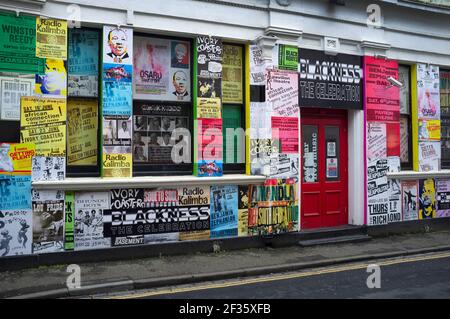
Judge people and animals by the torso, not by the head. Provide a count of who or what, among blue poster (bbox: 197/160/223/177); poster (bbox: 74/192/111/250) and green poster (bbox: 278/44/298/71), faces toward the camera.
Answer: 3

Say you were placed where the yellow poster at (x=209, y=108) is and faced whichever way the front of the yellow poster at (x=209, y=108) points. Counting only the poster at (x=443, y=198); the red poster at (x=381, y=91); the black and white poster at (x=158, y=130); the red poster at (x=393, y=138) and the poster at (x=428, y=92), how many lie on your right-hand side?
1

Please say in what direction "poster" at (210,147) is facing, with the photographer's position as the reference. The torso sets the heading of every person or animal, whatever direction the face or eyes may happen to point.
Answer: facing the viewer

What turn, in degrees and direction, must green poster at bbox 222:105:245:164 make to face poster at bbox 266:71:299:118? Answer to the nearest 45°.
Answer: approximately 90° to its left

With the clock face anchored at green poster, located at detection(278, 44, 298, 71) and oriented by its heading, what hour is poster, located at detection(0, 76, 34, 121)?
The poster is roughly at 2 o'clock from the green poster.

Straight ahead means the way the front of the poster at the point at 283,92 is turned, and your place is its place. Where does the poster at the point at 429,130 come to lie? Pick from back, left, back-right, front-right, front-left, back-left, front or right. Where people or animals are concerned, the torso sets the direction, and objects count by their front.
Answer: back-left

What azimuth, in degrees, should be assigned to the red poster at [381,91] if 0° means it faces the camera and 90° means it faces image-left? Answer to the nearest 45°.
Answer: approximately 315°

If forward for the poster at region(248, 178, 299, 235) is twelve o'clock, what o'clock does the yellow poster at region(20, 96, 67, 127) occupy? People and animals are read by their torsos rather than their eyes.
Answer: The yellow poster is roughly at 2 o'clock from the poster.

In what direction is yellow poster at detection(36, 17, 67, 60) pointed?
toward the camera

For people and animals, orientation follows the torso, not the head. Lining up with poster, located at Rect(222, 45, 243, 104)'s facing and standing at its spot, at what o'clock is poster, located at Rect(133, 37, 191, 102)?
poster, located at Rect(133, 37, 191, 102) is roughly at 2 o'clock from poster, located at Rect(222, 45, 243, 104).

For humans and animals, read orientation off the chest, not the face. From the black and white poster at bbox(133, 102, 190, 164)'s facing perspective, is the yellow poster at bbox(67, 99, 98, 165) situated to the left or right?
on its right

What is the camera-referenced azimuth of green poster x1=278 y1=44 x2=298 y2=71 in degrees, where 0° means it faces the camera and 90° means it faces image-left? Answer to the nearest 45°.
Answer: approximately 0°

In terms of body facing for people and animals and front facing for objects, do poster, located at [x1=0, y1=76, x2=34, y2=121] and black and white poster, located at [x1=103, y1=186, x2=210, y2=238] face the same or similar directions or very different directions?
same or similar directions

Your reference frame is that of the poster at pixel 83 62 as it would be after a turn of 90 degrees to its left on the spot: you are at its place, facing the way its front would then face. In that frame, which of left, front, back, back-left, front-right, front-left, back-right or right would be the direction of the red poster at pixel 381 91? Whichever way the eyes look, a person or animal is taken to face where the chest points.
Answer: front

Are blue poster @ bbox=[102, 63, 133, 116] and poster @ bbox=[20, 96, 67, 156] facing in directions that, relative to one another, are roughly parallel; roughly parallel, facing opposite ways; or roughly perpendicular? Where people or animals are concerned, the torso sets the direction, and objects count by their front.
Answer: roughly parallel

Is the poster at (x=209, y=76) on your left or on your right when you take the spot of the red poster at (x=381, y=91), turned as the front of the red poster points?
on your right

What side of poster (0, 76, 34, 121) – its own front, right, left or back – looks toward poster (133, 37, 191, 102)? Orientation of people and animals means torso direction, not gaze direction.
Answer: left
